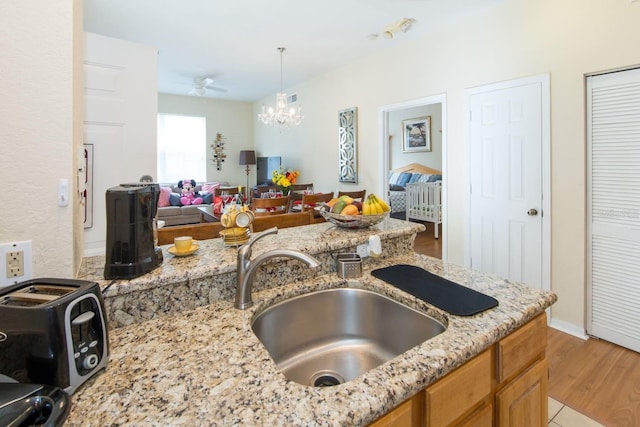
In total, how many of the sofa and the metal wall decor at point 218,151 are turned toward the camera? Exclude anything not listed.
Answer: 2

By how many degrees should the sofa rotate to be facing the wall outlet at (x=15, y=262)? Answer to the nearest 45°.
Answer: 0° — it already faces it

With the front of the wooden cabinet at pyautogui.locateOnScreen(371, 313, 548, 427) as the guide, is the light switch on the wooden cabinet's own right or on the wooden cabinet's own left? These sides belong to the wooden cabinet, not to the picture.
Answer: on the wooden cabinet's own right

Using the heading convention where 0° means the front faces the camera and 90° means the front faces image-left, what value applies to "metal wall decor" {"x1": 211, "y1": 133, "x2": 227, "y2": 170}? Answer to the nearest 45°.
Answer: approximately 0°

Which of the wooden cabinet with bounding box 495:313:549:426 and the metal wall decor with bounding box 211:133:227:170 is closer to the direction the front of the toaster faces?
the wooden cabinet

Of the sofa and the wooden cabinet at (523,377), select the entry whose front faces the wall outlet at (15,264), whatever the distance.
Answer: the sofa

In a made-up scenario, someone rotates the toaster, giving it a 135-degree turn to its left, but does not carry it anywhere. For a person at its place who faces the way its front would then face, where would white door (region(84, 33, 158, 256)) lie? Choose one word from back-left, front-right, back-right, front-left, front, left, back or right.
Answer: front

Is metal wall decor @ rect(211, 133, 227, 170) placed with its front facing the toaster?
yes

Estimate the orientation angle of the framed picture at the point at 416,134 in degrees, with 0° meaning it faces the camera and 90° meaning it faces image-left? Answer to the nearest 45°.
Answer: approximately 45°

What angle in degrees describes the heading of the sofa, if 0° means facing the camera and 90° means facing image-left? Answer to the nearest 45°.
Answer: approximately 0°

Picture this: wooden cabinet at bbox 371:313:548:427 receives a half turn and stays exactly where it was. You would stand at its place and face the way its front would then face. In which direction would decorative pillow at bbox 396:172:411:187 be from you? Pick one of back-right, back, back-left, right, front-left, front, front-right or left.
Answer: front-right
